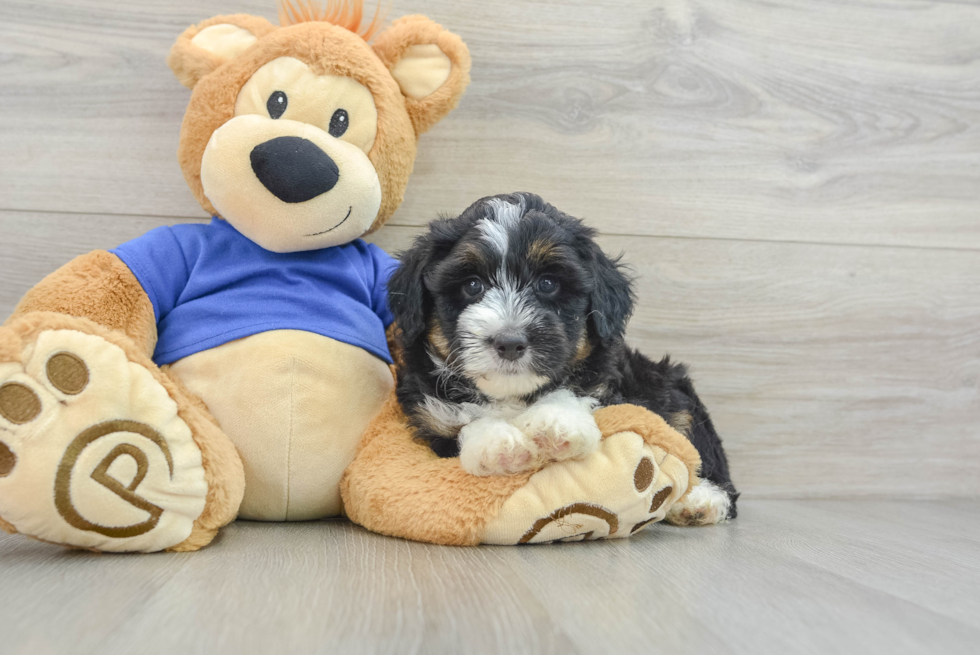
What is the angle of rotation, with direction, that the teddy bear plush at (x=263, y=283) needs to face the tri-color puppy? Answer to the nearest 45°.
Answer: approximately 45° to its left

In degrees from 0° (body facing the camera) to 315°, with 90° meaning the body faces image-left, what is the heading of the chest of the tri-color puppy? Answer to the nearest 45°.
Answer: approximately 45°

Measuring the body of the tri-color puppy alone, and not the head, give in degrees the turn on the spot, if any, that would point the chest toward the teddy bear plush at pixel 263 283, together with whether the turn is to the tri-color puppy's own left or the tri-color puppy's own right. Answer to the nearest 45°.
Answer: approximately 45° to the tri-color puppy's own right

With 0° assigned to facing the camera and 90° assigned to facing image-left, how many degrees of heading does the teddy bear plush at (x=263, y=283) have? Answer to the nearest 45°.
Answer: approximately 0°
